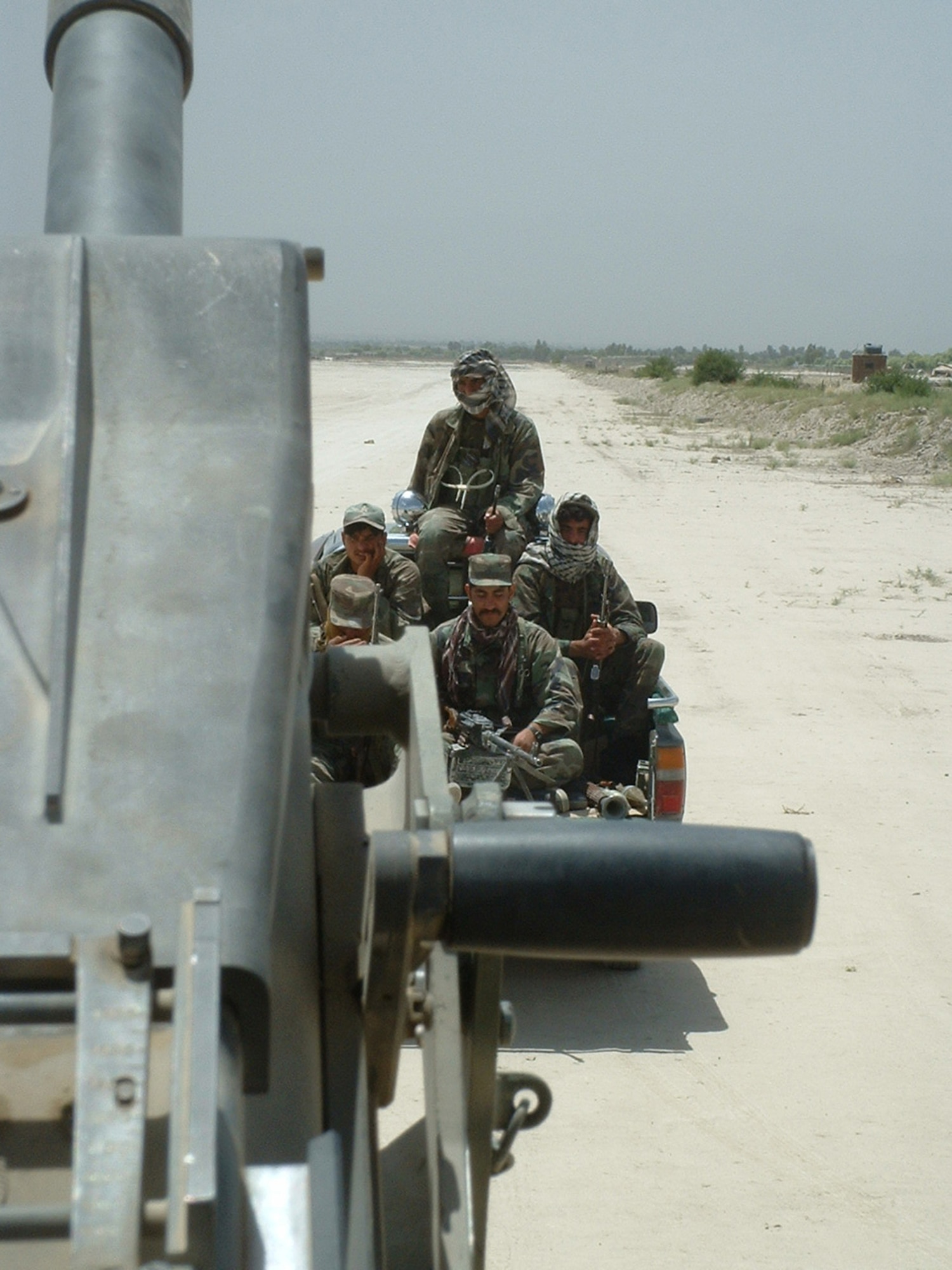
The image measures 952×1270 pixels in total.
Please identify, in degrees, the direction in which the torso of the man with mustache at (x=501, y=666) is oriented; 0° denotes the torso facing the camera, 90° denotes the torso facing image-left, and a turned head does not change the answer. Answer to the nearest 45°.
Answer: approximately 0°

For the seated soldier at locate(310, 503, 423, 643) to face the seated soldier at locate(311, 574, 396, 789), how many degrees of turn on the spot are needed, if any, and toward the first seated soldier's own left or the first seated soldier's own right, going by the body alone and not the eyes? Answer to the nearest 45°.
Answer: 0° — they already face them

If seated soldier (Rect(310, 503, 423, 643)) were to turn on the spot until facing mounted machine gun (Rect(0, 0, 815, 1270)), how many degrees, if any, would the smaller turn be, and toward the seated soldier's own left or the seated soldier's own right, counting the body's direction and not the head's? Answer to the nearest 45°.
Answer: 0° — they already face it

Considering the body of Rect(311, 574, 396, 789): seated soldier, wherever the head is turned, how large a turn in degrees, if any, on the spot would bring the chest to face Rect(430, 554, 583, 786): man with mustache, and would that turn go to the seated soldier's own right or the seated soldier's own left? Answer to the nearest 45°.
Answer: approximately 135° to the seated soldier's own left

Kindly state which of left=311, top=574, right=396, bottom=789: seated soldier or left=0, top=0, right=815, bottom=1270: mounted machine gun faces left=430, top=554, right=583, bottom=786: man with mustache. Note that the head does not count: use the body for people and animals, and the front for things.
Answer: the mounted machine gun

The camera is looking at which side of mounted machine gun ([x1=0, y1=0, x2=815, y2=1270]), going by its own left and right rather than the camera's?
back

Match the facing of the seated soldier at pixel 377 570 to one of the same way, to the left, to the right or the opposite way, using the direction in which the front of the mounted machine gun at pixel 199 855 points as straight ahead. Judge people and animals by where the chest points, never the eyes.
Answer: the opposite way

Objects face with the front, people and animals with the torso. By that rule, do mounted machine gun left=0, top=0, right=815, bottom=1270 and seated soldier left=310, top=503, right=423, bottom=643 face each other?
yes

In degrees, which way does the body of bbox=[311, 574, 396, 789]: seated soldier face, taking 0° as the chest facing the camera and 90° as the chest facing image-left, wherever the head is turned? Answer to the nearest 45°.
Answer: approximately 0°
